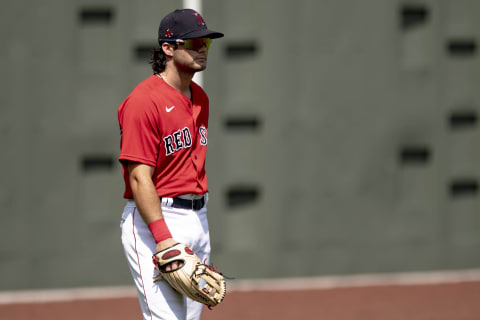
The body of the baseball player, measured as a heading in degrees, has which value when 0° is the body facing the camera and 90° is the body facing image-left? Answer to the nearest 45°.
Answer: approximately 315°

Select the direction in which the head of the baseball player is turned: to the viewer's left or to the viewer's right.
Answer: to the viewer's right
